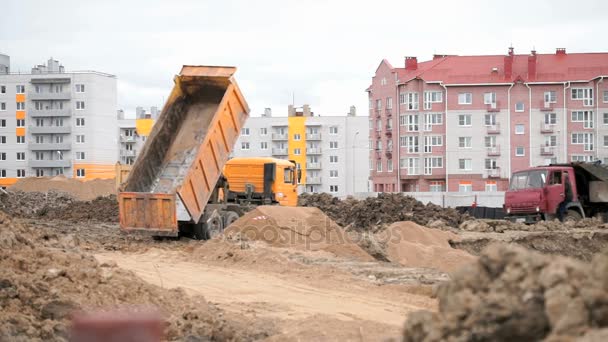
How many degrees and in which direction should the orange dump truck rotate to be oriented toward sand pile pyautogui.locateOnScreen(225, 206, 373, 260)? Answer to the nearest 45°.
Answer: approximately 45° to its right

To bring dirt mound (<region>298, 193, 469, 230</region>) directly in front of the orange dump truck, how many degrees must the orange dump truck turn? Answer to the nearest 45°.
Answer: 0° — it already faces it

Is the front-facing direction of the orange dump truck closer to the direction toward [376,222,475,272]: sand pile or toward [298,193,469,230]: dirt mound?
the dirt mound

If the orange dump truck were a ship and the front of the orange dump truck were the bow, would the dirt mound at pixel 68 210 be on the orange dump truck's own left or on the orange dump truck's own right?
on the orange dump truck's own left

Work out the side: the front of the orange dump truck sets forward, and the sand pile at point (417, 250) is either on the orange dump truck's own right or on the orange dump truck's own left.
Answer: on the orange dump truck's own right

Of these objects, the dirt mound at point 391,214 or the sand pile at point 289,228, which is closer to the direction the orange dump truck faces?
the dirt mound

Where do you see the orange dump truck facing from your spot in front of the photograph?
facing away from the viewer and to the right of the viewer
